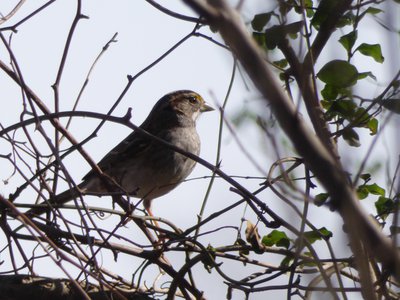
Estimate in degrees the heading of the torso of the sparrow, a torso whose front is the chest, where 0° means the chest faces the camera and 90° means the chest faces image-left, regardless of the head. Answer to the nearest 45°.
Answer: approximately 270°
